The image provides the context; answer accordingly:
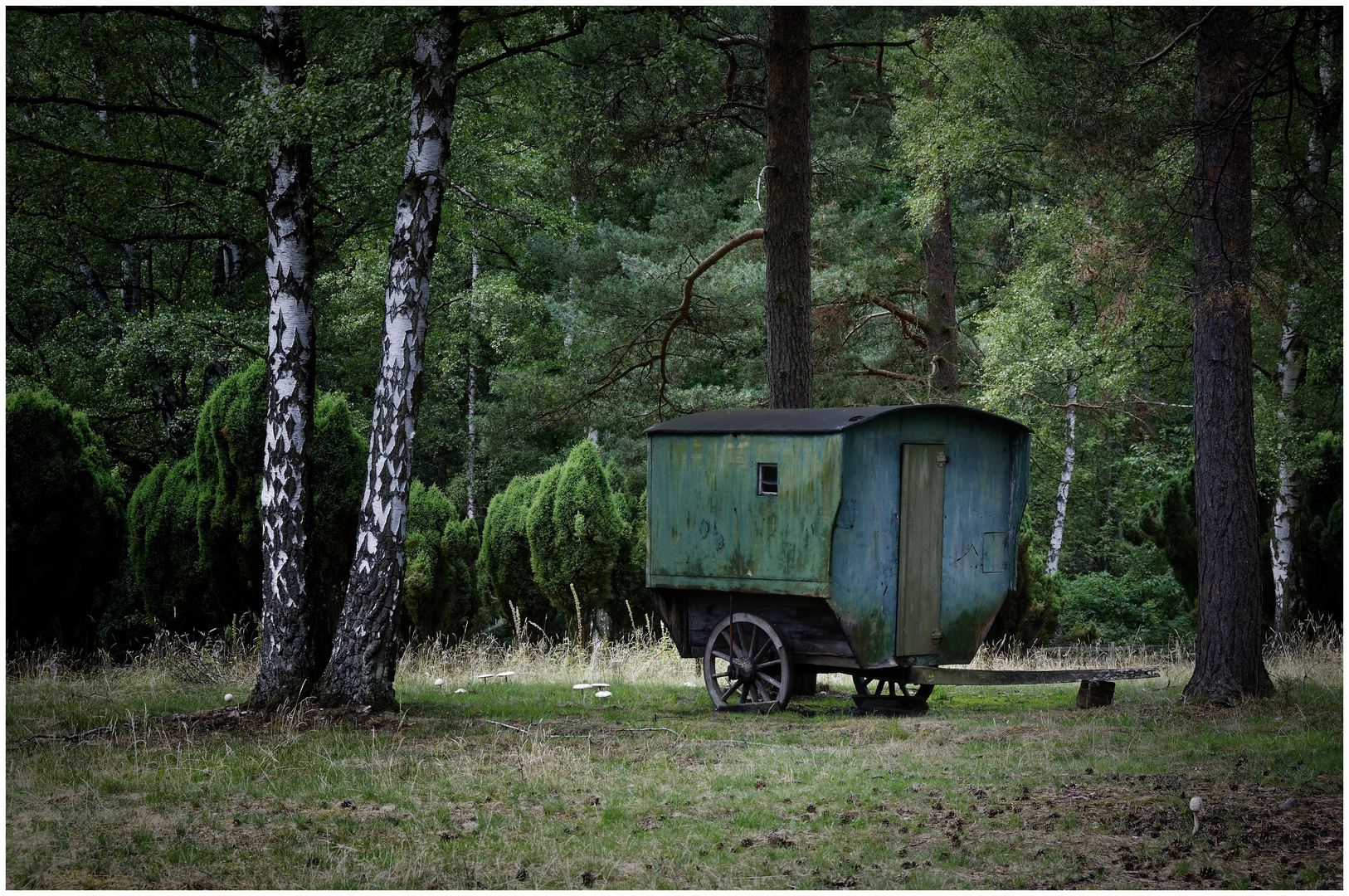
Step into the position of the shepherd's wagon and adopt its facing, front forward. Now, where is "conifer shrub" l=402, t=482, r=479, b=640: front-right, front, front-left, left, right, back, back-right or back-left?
back

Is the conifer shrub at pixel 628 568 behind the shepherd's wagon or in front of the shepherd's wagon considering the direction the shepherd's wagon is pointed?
behind

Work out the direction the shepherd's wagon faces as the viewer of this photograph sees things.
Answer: facing the viewer and to the right of the viewer

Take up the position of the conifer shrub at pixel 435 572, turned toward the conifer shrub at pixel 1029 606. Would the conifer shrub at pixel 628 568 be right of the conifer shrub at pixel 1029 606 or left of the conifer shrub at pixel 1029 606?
left

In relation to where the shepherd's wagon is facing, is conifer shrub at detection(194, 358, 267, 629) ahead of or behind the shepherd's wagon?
behind

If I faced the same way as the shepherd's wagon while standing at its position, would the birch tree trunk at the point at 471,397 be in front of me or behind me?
behind

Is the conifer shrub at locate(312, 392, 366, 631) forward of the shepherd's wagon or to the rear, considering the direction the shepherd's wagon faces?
to the rear

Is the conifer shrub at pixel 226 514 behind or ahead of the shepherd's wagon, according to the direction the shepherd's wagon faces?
behind
